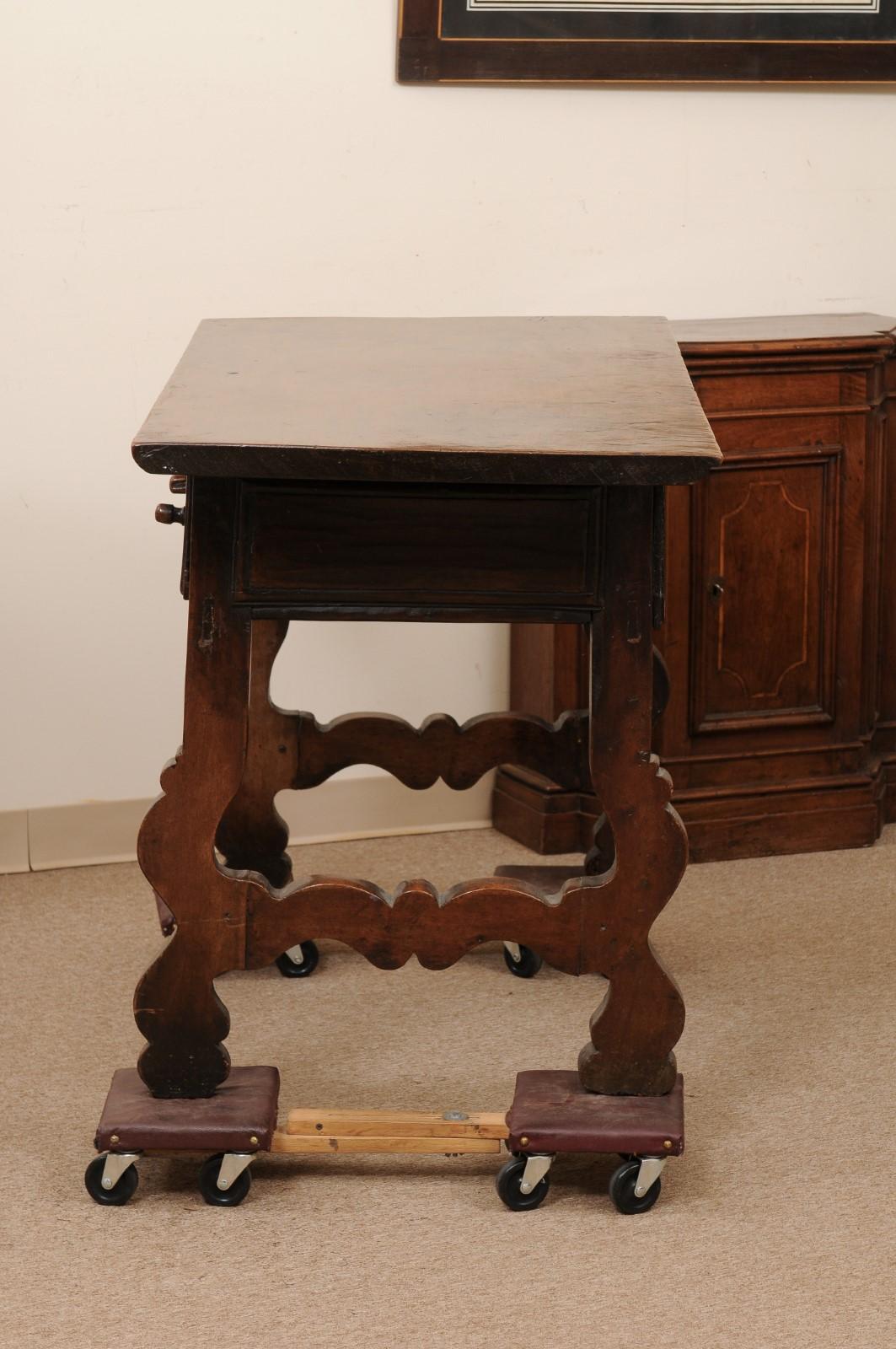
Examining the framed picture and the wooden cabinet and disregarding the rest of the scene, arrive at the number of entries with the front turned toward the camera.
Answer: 2

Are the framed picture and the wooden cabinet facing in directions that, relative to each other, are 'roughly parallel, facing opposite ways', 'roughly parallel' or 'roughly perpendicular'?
roughly parallel

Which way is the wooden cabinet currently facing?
toward the camera

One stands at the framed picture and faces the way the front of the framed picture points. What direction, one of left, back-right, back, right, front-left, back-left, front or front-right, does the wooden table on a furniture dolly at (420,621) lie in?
front

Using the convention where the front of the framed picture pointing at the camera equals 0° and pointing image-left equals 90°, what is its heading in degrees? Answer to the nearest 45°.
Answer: approximately 0°
